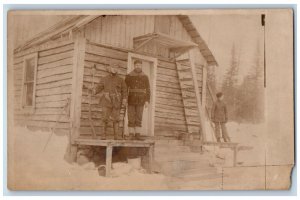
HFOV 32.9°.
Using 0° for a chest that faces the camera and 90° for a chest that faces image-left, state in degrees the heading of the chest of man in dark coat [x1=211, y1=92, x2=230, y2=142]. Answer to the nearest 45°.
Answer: approximately 0°

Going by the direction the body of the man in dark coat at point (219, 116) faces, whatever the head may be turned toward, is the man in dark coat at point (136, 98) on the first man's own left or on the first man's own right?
on the first man's own right

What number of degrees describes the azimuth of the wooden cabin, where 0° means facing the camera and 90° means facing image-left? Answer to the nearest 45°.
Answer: approximately 315°

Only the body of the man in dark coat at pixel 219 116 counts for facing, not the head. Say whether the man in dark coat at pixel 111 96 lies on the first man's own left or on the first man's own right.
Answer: on the first man's own right

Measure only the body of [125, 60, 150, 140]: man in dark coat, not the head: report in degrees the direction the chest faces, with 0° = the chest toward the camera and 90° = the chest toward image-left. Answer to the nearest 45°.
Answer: approximately 0°

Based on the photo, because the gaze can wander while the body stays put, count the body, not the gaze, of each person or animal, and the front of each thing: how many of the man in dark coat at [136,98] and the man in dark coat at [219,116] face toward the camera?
2

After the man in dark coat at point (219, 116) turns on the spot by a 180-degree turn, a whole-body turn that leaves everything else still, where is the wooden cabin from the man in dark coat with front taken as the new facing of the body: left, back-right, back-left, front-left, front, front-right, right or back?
left
